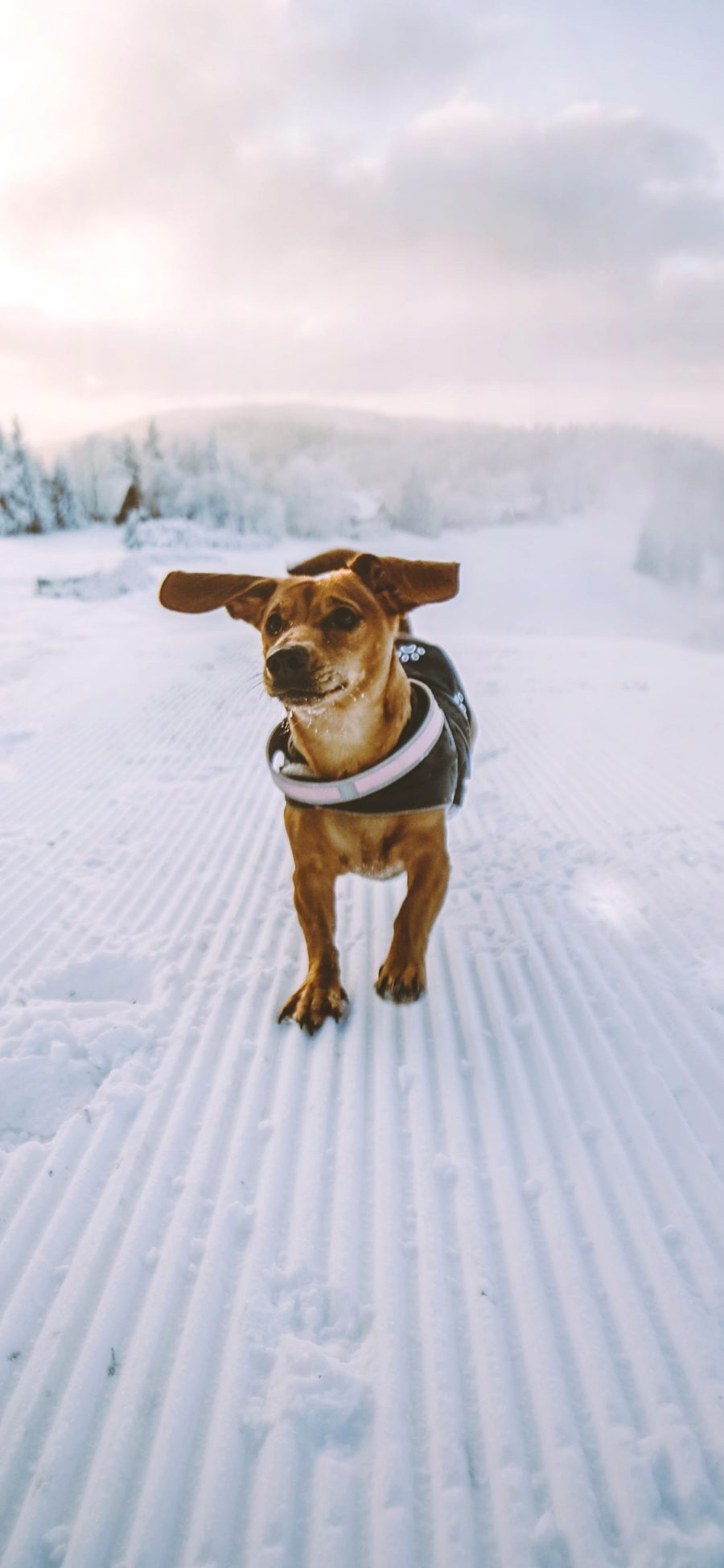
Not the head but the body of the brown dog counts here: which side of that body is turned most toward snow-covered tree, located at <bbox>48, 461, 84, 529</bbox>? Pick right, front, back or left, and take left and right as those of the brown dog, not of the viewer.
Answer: back

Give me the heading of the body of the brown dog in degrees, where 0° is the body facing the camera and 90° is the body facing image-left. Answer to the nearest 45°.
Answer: approximately 0°

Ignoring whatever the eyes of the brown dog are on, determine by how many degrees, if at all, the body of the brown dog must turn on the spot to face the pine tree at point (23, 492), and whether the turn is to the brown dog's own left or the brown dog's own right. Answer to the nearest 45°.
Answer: approximately 180°
